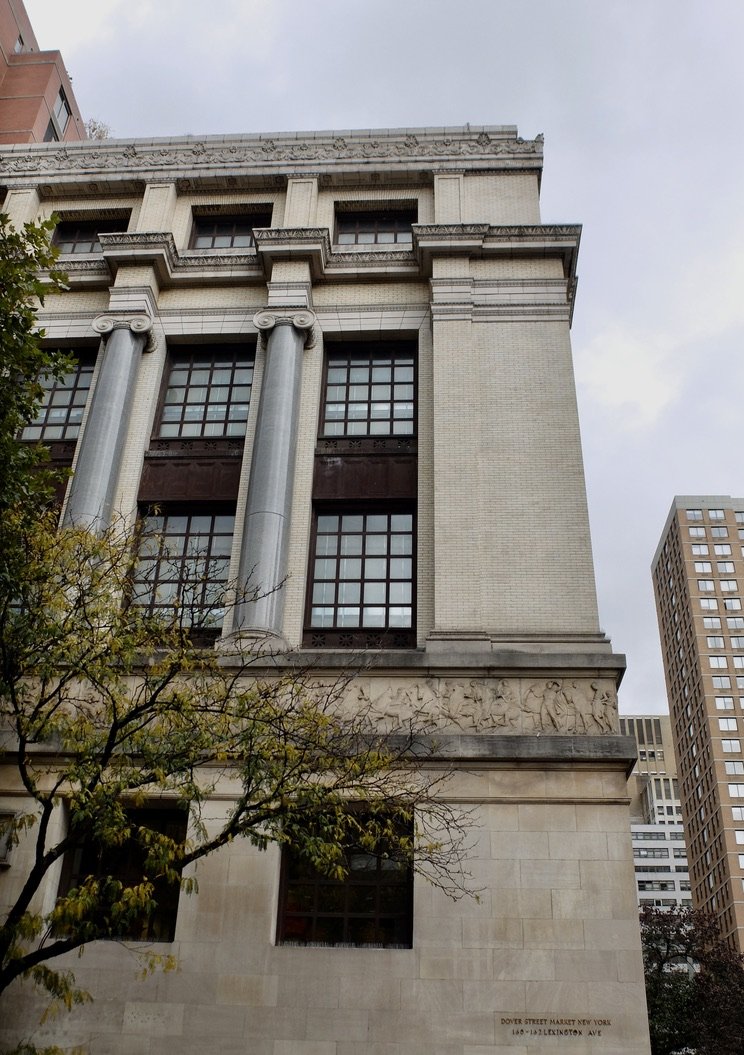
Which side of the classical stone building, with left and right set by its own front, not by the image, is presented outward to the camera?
front
